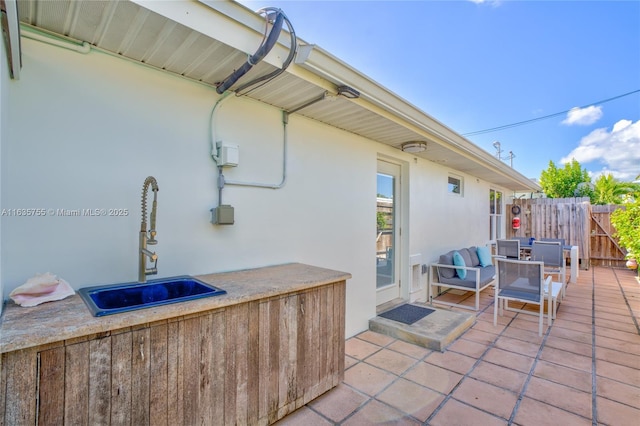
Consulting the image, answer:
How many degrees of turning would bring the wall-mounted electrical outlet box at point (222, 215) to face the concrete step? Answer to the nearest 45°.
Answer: approximately 45° to its left

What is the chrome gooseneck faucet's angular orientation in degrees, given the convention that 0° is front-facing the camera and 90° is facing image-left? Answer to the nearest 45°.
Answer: approximately 315°

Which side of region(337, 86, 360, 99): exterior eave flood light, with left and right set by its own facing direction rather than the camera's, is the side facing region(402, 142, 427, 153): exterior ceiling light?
left

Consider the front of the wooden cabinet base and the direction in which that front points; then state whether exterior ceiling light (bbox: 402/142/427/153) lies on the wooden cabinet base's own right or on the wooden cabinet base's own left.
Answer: on the wooden cabinet base's own left

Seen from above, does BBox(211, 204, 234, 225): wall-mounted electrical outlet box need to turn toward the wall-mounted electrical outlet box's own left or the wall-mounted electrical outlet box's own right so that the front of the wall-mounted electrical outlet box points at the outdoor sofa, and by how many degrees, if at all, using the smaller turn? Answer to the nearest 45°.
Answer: approximately 45° to the wall-mounted electrical outlet box's own left

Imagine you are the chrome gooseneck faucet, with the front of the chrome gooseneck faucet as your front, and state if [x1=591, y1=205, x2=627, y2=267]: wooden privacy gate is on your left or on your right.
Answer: on your left

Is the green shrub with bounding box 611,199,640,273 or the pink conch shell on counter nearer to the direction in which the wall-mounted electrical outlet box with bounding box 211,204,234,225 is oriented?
the green shrub

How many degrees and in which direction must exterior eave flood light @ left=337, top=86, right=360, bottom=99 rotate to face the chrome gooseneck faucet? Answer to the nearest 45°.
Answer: approximately 90° to its right

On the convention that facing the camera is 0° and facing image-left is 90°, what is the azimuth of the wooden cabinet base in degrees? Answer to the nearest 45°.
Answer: approximately 315°

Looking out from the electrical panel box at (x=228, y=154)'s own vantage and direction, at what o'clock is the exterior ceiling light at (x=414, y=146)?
The exterior ceiling light is roughly at 10 o'clock from the electrical panel box.
